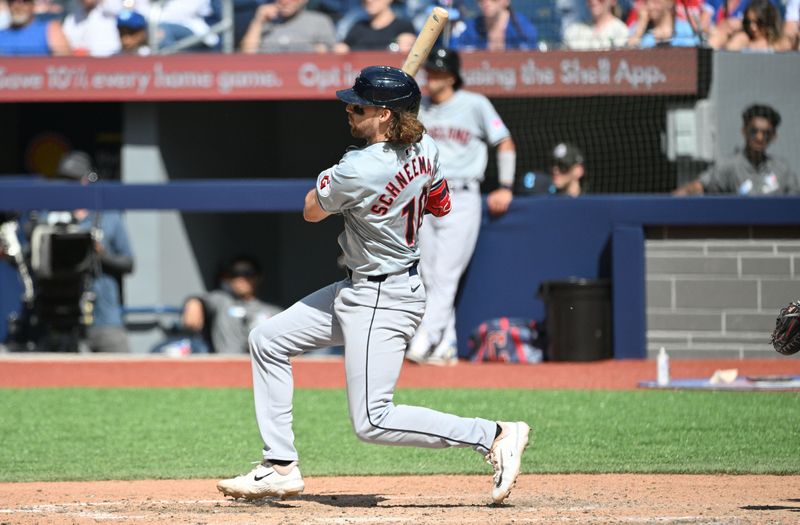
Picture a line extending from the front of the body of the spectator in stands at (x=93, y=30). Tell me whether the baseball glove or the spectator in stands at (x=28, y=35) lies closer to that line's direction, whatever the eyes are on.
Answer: the baseball glove

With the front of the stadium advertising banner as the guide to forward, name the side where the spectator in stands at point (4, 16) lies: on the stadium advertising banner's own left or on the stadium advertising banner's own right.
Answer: on the stadium advertising banner's own right

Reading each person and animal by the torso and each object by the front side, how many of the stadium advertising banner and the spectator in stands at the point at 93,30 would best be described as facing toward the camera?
2

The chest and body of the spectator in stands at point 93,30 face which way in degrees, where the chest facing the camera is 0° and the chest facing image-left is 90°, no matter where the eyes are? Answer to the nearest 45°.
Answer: approximately 0°

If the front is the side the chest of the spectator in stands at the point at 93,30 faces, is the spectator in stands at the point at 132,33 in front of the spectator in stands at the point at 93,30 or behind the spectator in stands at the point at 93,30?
in front

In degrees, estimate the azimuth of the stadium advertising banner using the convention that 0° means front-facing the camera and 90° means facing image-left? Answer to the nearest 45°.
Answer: approximately 0°

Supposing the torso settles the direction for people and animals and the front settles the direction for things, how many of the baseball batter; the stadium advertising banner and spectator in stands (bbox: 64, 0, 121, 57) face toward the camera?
2

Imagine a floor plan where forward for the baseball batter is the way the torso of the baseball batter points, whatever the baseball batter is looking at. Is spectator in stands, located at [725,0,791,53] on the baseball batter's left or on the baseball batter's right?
on the baseball batter's right

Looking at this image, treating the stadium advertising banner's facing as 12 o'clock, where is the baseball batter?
The baseball batter is roughly at 12 o'clock from the stadium advertising banner.

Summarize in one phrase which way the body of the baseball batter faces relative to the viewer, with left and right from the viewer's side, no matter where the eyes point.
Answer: facing away from the viewer and to the left of the viewer

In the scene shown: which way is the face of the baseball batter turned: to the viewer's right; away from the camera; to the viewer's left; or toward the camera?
to the viewer's left
